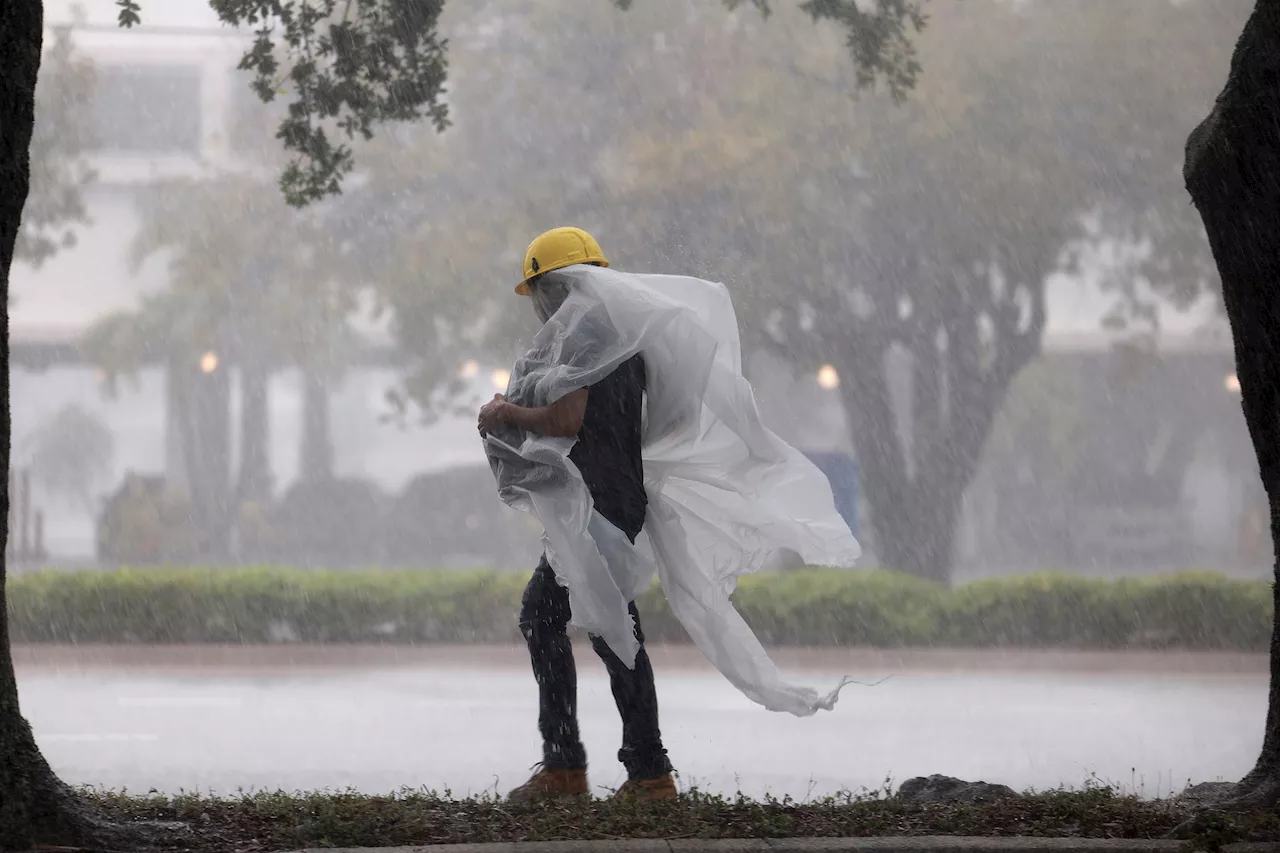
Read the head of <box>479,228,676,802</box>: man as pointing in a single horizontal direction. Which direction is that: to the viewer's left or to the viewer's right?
to the viewer's left

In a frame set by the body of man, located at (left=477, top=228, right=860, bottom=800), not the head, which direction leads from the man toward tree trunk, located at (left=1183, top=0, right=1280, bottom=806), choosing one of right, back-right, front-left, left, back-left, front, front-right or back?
back

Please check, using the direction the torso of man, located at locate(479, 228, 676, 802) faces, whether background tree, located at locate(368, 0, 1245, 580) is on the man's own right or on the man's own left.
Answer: on the man's own right

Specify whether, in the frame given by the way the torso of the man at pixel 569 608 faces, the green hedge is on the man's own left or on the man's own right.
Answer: on the man's own right

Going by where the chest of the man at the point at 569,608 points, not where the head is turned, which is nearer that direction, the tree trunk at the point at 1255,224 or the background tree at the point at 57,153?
the background tree

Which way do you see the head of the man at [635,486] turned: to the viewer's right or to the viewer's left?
to the viewer's left

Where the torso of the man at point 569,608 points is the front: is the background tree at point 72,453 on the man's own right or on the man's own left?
on the man's own right

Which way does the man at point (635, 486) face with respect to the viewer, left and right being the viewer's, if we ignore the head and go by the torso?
facing to the left of the viewer

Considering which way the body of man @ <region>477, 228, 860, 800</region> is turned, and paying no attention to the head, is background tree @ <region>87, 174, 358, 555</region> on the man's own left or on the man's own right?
on the man's own right
